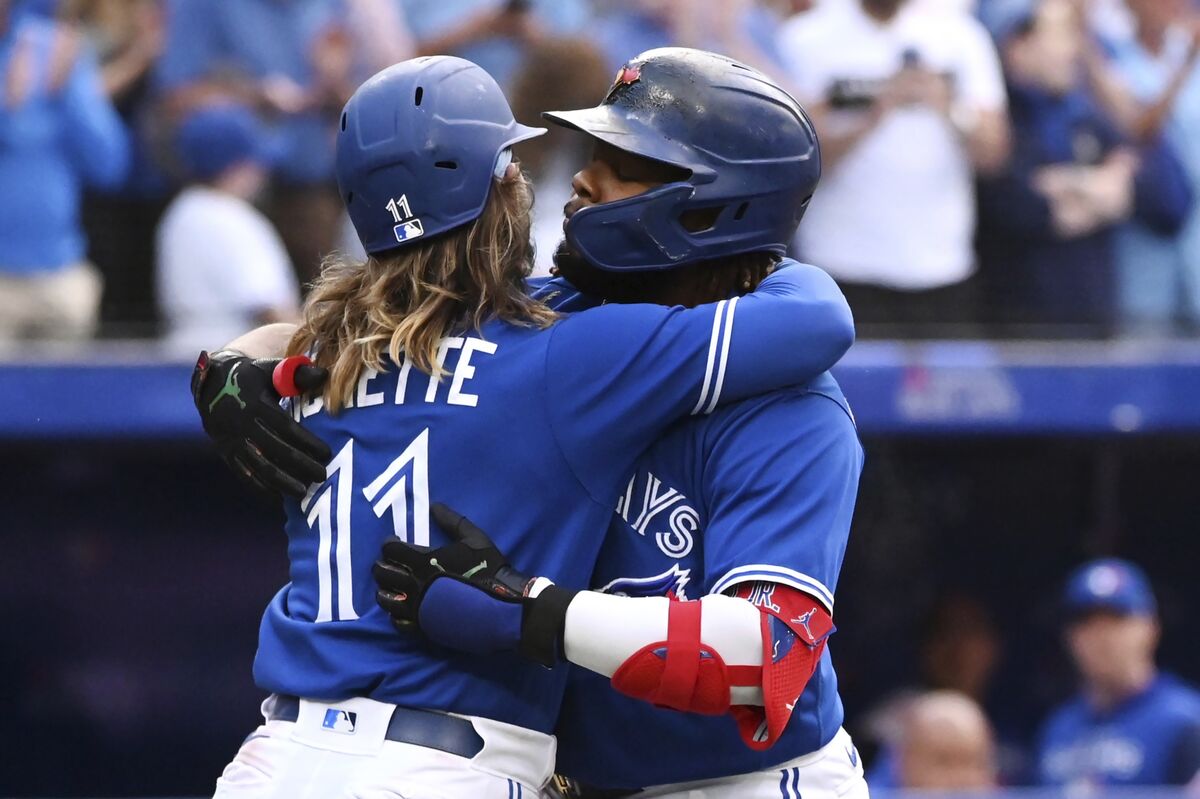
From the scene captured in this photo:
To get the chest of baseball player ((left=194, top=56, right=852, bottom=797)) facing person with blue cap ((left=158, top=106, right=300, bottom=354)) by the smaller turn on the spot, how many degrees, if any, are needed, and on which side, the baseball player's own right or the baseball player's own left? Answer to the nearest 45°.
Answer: approximately 45° to the baseball player's own left

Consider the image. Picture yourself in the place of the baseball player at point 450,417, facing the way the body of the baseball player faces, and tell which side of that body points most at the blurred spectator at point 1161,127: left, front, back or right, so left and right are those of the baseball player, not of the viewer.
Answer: front

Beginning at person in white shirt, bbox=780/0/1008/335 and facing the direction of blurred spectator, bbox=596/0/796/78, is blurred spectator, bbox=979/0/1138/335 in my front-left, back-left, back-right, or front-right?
back-right

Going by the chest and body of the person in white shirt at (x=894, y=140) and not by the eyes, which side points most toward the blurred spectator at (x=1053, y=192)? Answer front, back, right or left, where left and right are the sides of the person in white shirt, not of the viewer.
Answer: left

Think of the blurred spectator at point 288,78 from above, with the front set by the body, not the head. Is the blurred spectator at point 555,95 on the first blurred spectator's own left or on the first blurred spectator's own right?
on the first blurred spectator's own left

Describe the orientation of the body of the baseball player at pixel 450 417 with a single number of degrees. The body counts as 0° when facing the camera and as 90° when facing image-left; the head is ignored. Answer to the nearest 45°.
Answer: approximately 225°

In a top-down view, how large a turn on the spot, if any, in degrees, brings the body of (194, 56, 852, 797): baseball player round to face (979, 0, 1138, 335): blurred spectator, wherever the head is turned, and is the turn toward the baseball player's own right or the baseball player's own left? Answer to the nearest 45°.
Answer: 0° — they already face them

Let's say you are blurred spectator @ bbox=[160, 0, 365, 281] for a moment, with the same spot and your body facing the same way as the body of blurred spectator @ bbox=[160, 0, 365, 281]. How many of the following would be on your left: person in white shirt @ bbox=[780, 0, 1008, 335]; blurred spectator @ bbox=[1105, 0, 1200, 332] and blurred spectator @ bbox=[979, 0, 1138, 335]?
3

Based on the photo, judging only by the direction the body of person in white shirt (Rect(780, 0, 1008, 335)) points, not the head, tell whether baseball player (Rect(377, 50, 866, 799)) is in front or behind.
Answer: in front

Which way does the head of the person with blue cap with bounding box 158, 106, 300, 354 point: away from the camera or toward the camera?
away from the camera

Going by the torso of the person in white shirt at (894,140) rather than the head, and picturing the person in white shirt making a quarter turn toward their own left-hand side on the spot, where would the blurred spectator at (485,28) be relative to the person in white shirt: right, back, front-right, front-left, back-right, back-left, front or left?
back
